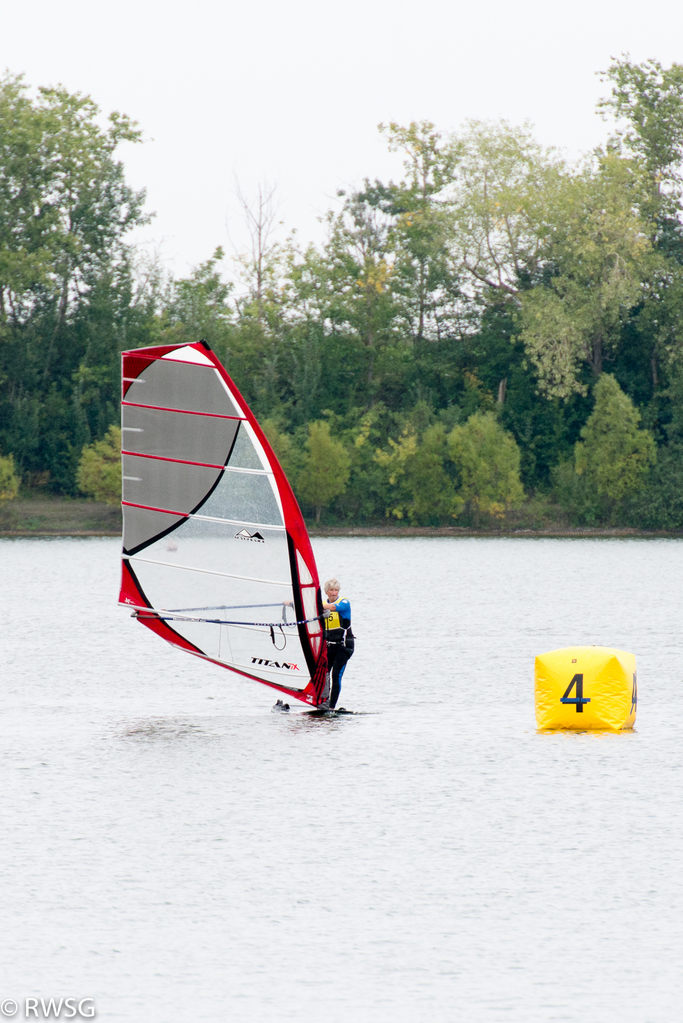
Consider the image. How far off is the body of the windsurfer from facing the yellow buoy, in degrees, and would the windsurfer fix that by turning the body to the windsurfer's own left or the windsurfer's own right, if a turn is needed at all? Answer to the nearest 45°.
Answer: approximately 135° to the windsurfer's own left

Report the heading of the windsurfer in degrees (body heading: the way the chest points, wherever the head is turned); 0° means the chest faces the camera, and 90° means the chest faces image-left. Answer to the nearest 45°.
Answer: approximately 45°
